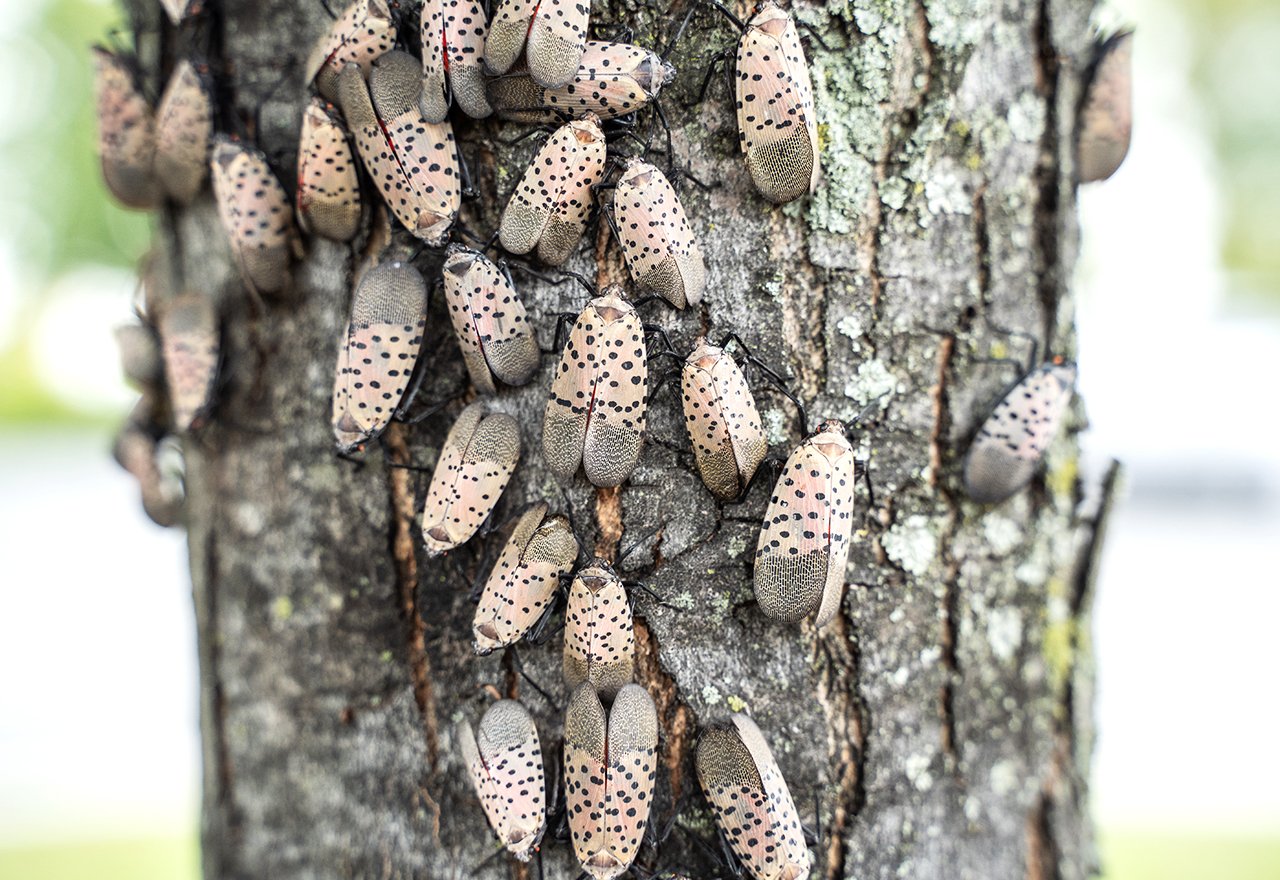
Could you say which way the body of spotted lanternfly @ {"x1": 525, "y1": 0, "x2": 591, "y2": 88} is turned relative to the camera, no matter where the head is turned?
away from the camera

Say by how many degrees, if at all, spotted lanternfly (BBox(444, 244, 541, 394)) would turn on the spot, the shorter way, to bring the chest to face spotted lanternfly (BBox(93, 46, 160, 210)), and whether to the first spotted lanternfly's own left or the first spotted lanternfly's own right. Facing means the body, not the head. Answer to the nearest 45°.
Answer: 0° — it already faces it

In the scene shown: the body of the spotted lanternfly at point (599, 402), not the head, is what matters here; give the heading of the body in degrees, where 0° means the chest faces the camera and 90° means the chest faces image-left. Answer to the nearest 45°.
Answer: approximately 180°

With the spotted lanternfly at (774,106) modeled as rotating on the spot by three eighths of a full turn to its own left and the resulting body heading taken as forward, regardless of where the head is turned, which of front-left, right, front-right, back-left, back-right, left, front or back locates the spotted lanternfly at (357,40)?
front-right

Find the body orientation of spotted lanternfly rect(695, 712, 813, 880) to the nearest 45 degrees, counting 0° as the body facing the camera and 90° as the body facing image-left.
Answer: approximately 315°

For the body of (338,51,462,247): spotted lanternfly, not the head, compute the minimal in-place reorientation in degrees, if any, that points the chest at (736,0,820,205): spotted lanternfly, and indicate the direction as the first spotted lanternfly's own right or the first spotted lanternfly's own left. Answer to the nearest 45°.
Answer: approximately 45° to the first spotted lanternfly's own left

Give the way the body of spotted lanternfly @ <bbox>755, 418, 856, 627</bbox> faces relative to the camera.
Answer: away from the camera
